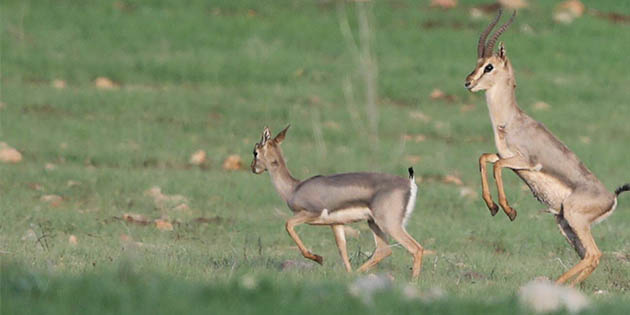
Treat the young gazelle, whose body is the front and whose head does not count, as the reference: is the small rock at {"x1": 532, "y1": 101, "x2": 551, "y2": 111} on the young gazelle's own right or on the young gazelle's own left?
on the young gazelle's own right

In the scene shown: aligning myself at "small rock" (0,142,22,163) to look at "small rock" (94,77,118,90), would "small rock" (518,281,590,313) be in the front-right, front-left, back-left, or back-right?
back-right

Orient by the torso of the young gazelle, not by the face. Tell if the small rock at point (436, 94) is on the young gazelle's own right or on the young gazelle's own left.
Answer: on the young gazelle's own right

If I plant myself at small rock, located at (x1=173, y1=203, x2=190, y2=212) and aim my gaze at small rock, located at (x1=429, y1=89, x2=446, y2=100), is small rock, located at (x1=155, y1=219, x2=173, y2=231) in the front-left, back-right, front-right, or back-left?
back-right

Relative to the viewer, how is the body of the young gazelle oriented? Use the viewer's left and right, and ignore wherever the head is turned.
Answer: facing to the left of the viewer

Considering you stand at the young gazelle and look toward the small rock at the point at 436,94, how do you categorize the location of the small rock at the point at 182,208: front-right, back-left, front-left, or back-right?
front-left

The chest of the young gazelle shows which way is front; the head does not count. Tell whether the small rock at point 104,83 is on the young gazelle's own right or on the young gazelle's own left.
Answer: on the young gazelle's own right

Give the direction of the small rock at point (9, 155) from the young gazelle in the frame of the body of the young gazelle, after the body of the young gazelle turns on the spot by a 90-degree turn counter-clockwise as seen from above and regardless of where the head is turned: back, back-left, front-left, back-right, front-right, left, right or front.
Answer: back-right

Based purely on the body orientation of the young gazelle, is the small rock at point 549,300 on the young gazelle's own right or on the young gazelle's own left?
on the young gazelle's own left

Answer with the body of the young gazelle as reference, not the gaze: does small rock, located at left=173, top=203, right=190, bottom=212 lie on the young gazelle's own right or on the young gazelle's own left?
on the young gazelle's own right
